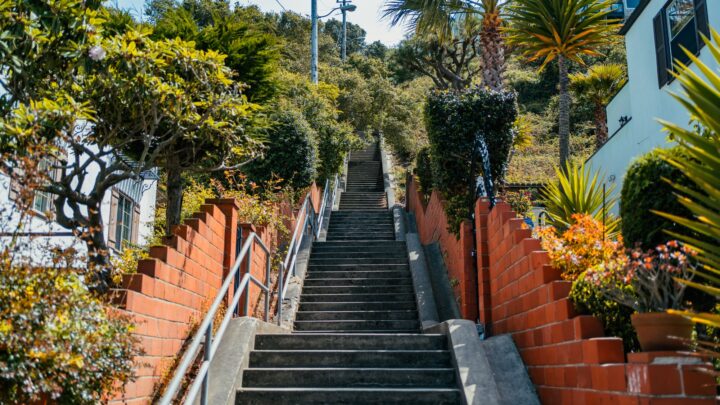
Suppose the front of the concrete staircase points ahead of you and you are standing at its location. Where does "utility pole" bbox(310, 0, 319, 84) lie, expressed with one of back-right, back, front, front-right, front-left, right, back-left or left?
back

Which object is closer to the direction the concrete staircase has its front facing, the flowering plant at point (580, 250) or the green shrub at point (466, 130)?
the flowering plant

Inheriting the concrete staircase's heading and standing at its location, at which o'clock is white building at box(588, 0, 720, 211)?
The white building is roughly at 8 o'clock from the concrete staircase.

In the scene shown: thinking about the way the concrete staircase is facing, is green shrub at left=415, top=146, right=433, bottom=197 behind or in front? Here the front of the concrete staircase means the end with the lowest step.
behind

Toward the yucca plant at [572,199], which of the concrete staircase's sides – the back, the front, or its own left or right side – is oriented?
left

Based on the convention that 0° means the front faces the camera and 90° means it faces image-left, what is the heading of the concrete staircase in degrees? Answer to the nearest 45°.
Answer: approximately 0°

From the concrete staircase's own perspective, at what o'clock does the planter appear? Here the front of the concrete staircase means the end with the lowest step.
The planter is roughly at 11 o'clock from the concrete staircase.

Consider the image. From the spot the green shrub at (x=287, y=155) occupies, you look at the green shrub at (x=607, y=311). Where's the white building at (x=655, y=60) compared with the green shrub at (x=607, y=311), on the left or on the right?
left

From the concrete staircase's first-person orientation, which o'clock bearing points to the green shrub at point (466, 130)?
The green shrub is roughly at 7 o'clock from the concrete staircase.

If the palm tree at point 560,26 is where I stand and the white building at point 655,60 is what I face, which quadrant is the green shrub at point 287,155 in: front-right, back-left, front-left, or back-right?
front-right

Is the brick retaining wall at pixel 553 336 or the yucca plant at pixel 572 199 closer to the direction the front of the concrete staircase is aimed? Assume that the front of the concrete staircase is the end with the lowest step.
the brick retaining wall
